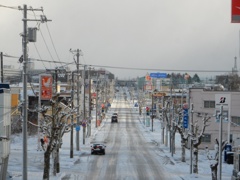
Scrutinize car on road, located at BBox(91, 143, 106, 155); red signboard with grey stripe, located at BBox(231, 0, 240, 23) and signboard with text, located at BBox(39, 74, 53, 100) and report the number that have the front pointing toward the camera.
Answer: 2

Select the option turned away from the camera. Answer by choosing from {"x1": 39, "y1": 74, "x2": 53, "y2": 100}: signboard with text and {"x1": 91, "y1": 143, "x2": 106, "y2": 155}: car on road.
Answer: the car on road

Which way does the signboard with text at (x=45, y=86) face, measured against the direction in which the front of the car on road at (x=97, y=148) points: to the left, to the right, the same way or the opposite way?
the opposite way

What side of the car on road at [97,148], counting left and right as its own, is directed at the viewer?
back

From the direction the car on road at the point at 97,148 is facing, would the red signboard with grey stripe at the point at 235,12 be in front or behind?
behind

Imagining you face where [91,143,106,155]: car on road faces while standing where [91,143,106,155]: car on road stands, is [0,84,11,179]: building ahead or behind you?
behind

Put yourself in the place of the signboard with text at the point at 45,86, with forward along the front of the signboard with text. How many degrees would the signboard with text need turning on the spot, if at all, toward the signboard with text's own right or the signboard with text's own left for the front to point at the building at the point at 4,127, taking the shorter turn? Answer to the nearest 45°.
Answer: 0° — it already faces it

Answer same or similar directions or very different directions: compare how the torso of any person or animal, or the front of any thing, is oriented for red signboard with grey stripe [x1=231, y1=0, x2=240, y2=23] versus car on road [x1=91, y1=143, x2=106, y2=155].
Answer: very different directions

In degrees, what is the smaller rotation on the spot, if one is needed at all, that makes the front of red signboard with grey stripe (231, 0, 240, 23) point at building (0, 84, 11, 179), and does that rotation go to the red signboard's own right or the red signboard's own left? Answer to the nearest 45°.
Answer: approximately 90° to the red signboard's own right
